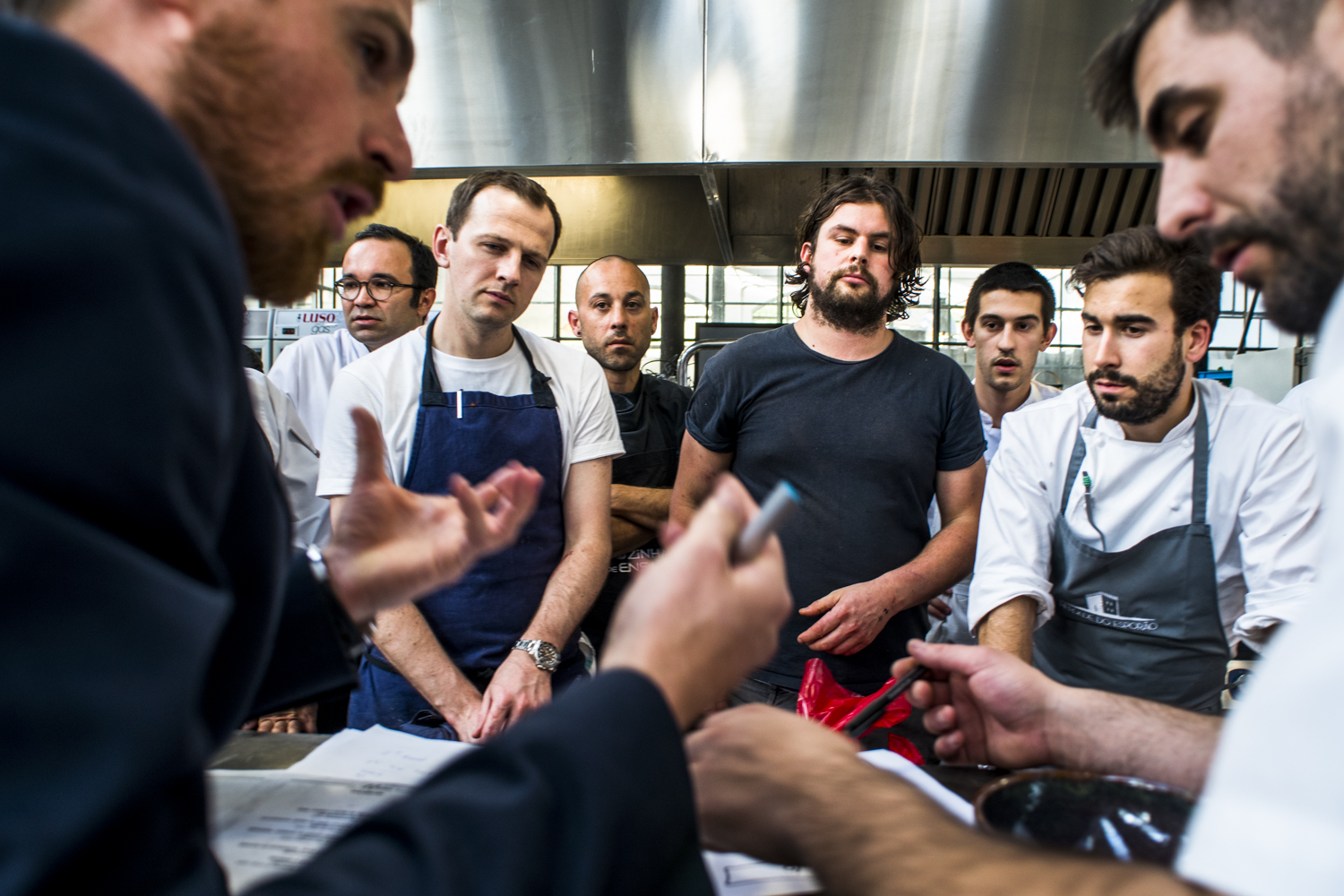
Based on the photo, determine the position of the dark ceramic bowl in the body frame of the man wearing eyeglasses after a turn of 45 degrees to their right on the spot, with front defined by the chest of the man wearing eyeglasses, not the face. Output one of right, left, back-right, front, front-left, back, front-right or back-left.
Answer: left

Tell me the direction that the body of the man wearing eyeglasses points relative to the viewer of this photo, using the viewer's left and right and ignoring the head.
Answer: facing the viewer and to the left of the viewer

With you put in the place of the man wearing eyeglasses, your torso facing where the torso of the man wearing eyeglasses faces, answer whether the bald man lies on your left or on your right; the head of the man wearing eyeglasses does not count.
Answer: on your left

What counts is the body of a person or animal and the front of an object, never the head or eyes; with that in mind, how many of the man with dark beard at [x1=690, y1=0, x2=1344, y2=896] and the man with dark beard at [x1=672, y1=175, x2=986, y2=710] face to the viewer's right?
0

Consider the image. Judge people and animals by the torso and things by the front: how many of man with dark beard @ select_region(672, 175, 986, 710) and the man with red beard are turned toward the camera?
1

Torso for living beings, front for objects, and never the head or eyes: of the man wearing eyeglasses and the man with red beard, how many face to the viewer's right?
1

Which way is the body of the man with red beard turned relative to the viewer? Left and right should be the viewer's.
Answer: facing to the right of the viewer

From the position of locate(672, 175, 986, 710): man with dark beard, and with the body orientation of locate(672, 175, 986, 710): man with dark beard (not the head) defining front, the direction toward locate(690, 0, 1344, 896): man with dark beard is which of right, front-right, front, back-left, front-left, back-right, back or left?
front

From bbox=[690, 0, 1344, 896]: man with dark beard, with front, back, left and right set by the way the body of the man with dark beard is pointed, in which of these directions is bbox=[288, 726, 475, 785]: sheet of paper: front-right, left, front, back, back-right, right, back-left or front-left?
front

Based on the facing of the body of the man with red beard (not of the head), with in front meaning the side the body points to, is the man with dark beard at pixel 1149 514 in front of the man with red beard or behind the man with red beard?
in front

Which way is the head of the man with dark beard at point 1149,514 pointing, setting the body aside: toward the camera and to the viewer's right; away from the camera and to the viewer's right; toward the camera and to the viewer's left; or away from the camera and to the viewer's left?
toward the camera and to the viewer's left

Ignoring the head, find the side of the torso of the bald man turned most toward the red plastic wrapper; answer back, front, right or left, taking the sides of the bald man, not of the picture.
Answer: front

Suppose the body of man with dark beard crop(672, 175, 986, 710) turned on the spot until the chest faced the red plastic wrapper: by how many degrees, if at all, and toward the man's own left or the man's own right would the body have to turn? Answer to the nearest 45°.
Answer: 0° — they already face it

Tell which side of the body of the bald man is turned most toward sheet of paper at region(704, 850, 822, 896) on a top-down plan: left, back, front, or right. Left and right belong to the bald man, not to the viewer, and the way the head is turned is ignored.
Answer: front
